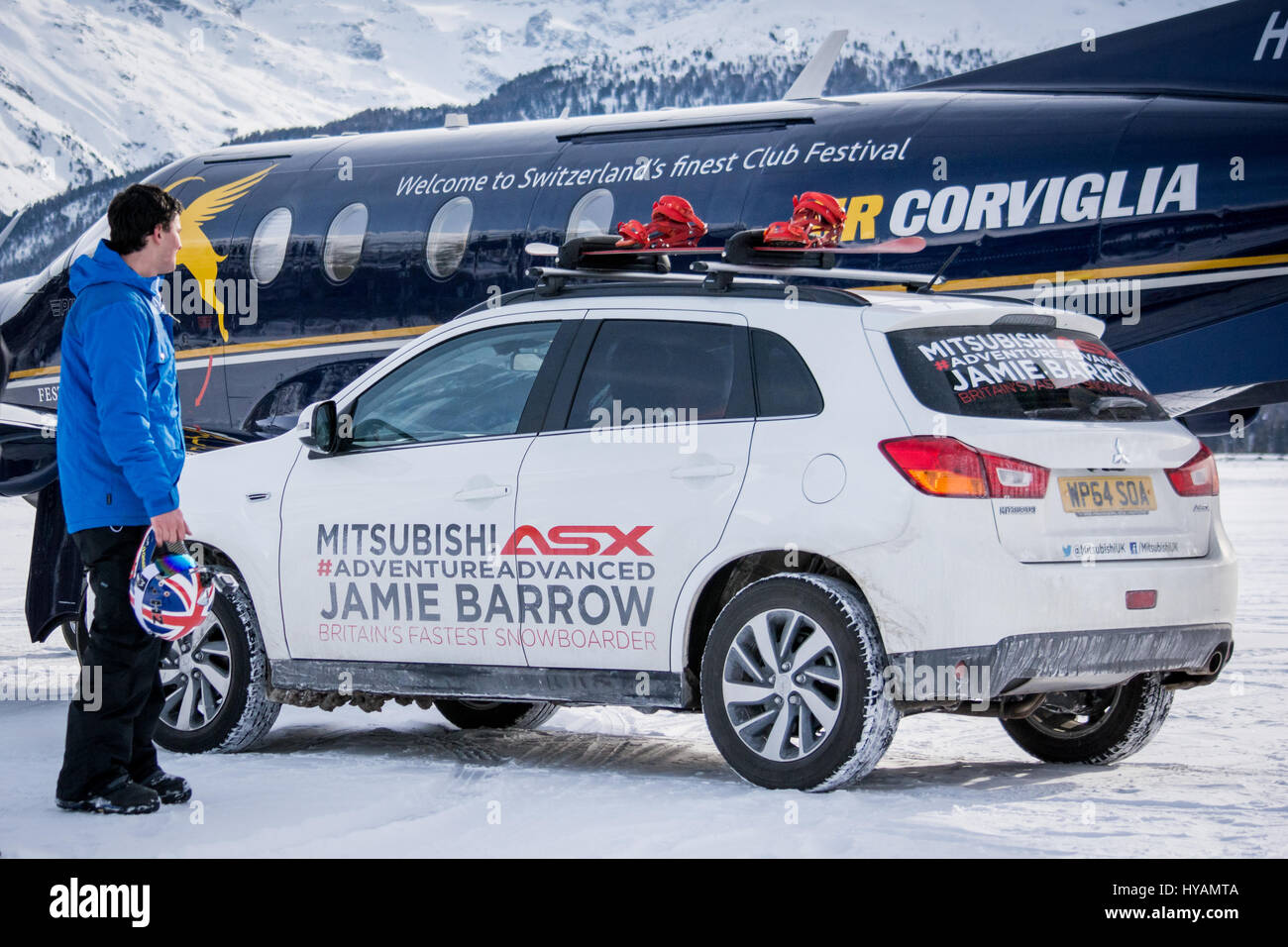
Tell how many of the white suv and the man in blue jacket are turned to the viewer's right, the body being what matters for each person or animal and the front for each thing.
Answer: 1

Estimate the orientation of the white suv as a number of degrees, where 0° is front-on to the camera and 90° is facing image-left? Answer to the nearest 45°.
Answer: approximately 135°

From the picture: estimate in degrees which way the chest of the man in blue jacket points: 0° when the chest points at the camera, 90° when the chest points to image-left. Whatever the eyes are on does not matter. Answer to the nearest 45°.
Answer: approximately 270°

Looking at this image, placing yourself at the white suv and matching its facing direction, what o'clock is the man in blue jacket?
The man in blue jacket is roughly at 10 o'clock from the white suv.

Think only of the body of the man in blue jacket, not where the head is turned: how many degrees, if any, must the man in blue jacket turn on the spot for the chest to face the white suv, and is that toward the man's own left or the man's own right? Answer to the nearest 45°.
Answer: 0° — they already face it
